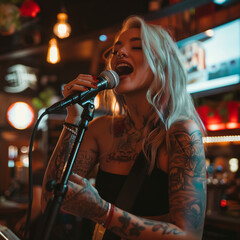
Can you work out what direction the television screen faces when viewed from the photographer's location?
facing the viewer and to the left of the viewer

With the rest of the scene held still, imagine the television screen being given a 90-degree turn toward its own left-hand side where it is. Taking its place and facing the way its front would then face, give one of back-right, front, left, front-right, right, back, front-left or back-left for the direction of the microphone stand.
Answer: front-right
